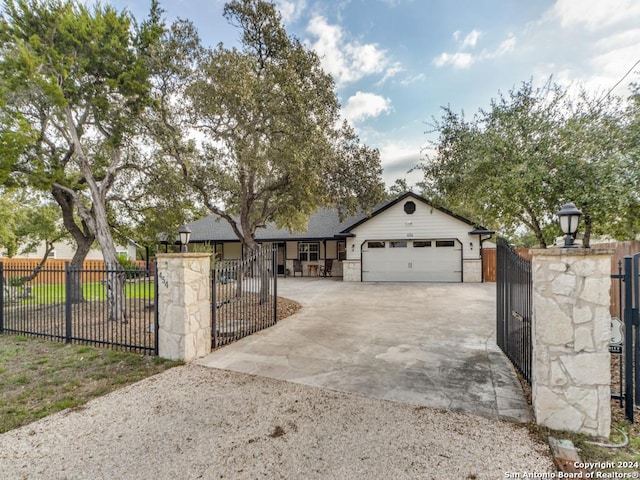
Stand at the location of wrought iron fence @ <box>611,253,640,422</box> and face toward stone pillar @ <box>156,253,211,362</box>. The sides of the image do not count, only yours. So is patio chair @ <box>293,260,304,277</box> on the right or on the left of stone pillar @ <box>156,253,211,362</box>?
right

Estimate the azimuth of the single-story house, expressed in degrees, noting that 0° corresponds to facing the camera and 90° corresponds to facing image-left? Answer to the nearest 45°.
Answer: approximately 0°

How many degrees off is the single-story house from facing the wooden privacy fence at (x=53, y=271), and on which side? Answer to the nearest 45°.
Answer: approximately 45° to its right

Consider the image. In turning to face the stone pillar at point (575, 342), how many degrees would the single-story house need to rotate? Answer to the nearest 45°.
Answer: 0° — it already faces it

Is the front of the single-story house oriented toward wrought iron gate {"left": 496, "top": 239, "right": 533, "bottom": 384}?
yes

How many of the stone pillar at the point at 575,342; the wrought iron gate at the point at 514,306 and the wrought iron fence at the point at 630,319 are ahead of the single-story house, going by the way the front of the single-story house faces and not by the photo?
3

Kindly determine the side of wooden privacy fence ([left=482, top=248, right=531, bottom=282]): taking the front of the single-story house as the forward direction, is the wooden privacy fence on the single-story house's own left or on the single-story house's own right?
on the single-story house's own left

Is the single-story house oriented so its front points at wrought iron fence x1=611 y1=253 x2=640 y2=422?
yes

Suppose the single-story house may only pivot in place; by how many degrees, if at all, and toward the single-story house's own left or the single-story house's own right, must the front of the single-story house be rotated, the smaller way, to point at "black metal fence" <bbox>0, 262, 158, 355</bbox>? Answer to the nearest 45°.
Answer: approximately 45° to the single-story house's own right
